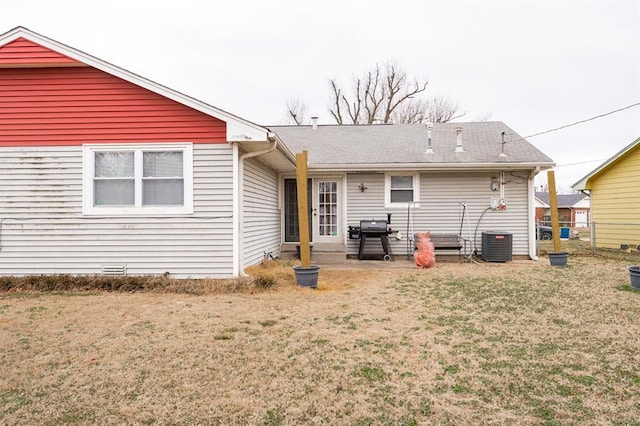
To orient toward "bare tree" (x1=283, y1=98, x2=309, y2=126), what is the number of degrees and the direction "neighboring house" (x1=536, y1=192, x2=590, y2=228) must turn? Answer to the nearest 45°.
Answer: approximately 45° to its right

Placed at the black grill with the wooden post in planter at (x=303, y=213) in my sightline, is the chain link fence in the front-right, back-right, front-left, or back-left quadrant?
back-left

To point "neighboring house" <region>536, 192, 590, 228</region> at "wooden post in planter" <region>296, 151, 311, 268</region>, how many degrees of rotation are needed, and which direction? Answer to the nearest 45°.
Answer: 0° — it already faces it

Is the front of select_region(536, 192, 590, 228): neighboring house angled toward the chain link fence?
yes

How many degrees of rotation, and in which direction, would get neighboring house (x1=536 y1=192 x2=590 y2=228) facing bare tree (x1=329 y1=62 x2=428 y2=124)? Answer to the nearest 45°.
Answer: approximately 45° to its right

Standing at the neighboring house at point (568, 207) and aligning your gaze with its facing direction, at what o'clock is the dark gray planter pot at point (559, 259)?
The dark gray planter pot is roughly at 12 o'clock from the neighboring house.

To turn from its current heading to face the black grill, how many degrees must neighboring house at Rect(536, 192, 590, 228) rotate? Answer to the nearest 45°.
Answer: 0° — it already faces it

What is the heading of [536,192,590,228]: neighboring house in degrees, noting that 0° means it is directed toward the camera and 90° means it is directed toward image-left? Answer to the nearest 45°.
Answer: approximately 0°
